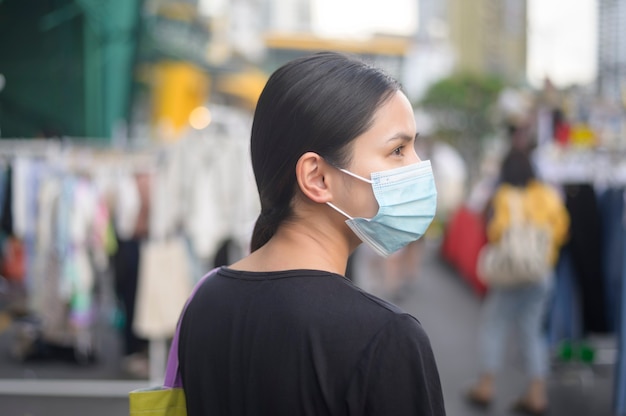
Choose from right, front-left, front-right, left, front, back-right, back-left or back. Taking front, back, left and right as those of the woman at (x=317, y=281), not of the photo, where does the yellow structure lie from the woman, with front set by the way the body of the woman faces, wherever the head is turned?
front-left

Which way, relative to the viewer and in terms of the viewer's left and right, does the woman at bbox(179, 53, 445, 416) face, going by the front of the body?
facing away from the viewer and to the right of the viewer

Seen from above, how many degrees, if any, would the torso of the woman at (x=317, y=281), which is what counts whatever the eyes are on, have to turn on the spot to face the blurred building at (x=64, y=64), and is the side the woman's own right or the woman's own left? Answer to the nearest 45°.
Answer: approximately 45° to the woman's own left

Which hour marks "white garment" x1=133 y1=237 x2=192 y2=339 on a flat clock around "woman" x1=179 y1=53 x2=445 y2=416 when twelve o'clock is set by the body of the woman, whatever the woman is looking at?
The white garment is roughly at 10 o'clock from the woman.

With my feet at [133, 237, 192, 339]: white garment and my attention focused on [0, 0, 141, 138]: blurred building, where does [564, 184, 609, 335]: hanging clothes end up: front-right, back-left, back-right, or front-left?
back-right

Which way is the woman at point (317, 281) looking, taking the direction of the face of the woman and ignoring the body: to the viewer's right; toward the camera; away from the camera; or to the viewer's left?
to the viewer's right

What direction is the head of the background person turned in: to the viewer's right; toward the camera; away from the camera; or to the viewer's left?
away from the camera

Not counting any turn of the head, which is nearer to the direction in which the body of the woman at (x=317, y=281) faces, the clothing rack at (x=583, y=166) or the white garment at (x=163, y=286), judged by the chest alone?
the clothing rack

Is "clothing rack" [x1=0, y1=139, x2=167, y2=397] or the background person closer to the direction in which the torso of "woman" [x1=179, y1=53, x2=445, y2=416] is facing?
the background person
